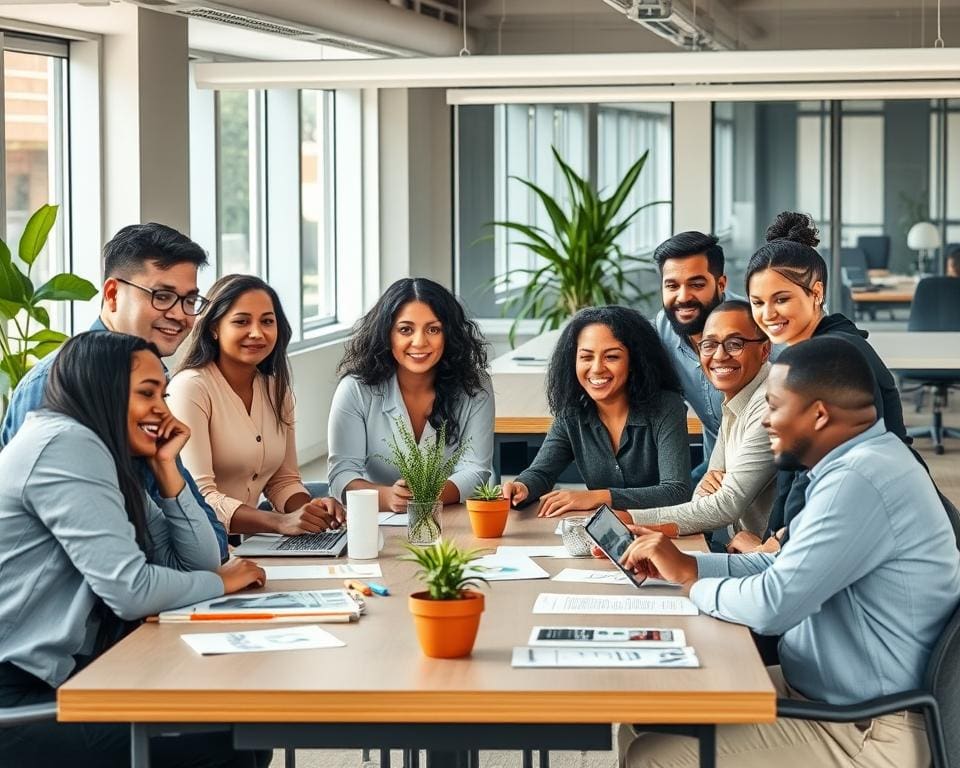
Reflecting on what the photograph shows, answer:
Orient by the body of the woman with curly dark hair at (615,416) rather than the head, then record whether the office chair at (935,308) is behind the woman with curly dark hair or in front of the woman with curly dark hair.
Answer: behind

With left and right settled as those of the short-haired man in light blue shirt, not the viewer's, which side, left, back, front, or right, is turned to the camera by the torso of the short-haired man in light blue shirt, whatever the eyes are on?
left

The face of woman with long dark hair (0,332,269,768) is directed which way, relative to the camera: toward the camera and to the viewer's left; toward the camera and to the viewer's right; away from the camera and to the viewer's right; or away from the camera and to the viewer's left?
toward the camera and to the viewer's right

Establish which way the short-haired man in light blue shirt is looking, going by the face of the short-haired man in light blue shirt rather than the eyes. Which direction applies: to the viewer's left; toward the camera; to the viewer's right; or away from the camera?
to the viewer's left

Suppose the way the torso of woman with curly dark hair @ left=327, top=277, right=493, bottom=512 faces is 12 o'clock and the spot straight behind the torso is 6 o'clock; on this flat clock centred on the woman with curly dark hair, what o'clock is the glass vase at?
The glass vase is roughly at 12 o'clock from the woman with curly dark hair.

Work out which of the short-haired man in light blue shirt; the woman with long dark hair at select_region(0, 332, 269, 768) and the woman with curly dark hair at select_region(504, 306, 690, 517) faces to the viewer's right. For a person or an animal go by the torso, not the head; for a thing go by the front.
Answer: the woman with long dark hair

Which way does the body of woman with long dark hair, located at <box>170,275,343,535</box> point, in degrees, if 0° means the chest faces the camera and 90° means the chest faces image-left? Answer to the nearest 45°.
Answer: approximately 315°

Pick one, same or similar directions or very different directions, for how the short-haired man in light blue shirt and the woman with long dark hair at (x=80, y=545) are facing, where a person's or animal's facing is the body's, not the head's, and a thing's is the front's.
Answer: very different directions

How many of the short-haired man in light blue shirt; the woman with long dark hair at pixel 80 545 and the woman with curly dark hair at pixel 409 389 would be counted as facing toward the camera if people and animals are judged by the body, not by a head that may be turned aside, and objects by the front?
1

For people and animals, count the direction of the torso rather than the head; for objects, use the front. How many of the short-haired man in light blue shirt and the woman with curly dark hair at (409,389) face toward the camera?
1

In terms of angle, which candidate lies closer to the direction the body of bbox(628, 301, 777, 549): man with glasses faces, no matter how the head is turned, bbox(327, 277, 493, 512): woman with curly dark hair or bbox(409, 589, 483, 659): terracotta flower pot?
the terracotta flower pot

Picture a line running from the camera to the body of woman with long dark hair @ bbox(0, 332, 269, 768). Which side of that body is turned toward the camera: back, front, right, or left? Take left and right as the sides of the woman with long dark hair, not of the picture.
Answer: right

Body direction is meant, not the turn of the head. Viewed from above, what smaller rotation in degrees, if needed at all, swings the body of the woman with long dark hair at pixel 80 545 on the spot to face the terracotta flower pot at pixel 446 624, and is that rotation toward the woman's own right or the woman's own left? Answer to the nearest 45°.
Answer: approximately 45° to the woman's own right
